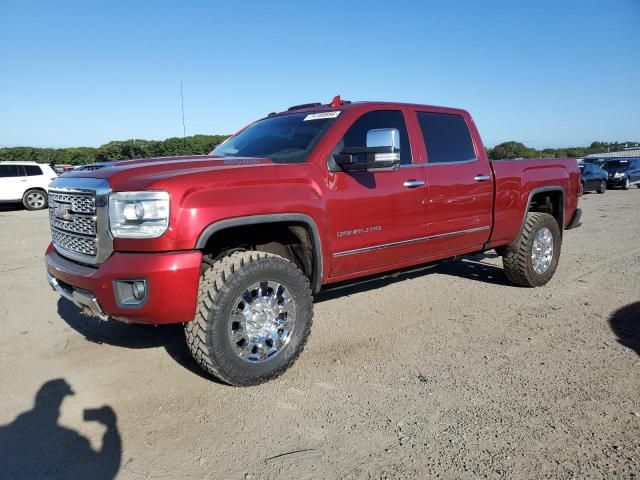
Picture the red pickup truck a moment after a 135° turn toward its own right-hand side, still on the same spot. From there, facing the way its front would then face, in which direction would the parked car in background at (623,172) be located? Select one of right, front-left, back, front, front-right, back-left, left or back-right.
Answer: front-right

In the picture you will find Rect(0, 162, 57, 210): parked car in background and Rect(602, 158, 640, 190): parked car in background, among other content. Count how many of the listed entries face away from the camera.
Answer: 0

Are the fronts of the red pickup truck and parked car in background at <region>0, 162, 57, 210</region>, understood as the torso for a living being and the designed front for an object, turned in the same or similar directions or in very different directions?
same or similar directions

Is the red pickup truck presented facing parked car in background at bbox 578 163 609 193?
no

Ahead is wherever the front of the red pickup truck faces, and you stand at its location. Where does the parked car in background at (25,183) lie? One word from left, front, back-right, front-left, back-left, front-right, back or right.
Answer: right

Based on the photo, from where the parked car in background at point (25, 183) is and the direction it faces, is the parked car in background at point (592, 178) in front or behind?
behind

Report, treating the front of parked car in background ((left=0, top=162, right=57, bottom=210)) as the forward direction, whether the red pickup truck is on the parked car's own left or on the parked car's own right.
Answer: on the parked car's own left

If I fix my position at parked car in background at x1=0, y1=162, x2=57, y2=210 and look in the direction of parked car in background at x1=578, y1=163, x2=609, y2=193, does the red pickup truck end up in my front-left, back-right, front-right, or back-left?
front-right

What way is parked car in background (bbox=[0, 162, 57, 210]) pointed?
to the viewer's left

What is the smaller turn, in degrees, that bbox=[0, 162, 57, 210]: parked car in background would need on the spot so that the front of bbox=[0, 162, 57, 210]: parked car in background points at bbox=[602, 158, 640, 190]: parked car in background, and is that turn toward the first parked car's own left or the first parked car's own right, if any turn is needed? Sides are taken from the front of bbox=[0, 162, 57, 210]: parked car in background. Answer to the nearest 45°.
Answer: approximately 180°

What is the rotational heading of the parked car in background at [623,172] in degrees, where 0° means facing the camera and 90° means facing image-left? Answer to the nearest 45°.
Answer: approximately 45°
